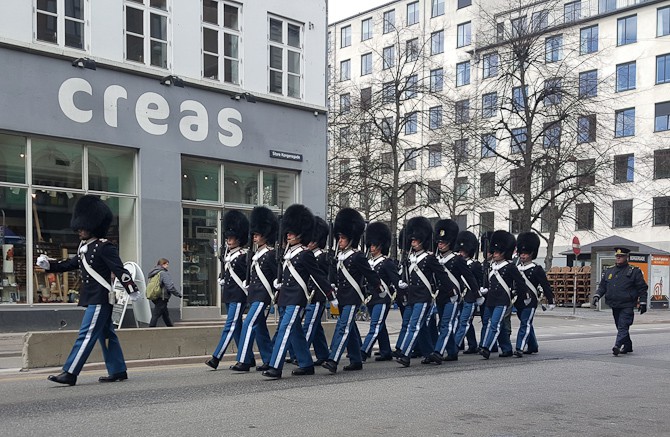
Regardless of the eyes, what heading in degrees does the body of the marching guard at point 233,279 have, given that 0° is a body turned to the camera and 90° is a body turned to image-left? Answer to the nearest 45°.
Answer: approximately 45°

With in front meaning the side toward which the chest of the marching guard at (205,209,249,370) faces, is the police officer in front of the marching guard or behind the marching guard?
behind

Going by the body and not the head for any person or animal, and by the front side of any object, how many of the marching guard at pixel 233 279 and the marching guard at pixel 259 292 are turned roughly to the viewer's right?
0

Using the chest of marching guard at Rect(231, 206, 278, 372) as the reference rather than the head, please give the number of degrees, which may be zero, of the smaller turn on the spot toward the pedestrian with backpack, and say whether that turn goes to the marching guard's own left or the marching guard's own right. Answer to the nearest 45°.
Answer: approximately 135° to the marching guard's own right

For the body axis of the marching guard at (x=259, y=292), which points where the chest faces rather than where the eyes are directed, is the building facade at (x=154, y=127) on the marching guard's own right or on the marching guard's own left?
on the marching guard's own right

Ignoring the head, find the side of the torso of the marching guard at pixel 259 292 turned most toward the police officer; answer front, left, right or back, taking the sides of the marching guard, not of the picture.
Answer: back
